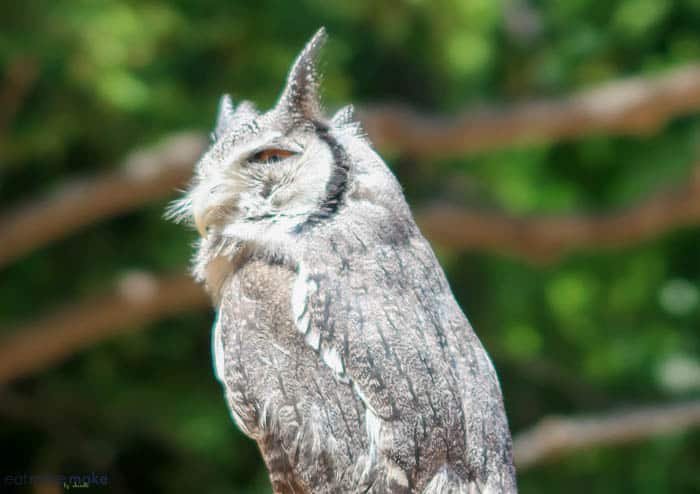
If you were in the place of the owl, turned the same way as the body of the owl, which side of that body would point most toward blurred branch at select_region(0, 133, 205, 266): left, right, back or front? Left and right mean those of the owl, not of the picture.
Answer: front

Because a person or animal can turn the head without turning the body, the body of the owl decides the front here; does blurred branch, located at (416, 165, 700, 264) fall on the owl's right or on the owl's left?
on the owl's right

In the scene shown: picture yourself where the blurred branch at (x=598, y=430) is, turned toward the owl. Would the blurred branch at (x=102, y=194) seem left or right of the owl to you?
right

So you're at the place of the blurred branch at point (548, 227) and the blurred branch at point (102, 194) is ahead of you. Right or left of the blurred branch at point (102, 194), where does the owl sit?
left

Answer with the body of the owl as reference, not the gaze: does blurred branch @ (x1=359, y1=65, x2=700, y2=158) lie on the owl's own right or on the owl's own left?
on the owl's own right

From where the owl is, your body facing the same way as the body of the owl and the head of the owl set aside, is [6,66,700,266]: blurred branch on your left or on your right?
on your right

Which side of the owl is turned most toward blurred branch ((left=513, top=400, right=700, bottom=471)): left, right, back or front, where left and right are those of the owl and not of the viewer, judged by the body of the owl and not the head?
right

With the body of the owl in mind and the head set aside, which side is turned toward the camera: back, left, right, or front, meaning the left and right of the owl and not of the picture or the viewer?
left
